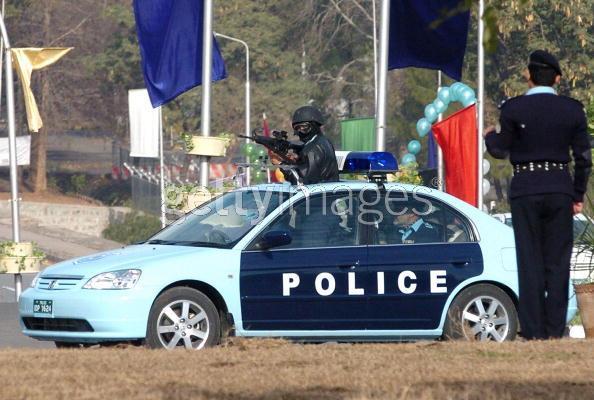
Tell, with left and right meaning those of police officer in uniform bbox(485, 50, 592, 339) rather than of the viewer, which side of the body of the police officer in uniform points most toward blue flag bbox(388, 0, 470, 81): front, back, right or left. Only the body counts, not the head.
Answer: front

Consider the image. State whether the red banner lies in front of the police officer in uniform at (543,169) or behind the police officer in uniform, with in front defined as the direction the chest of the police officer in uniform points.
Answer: in front

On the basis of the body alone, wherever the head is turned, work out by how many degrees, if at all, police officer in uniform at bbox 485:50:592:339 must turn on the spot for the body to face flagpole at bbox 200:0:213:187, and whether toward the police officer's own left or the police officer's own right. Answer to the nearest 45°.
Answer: approximately 45° to the police officer's own left

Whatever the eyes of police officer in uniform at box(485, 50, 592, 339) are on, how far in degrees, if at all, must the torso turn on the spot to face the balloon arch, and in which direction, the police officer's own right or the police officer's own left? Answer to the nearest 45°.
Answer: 0° — they already face it

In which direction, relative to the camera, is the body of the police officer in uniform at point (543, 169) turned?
away from the camera

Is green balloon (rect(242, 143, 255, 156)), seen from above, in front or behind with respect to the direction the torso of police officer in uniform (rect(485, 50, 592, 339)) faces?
in front

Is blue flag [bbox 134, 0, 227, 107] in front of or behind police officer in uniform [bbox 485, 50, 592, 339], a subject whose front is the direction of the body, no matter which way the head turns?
in front
